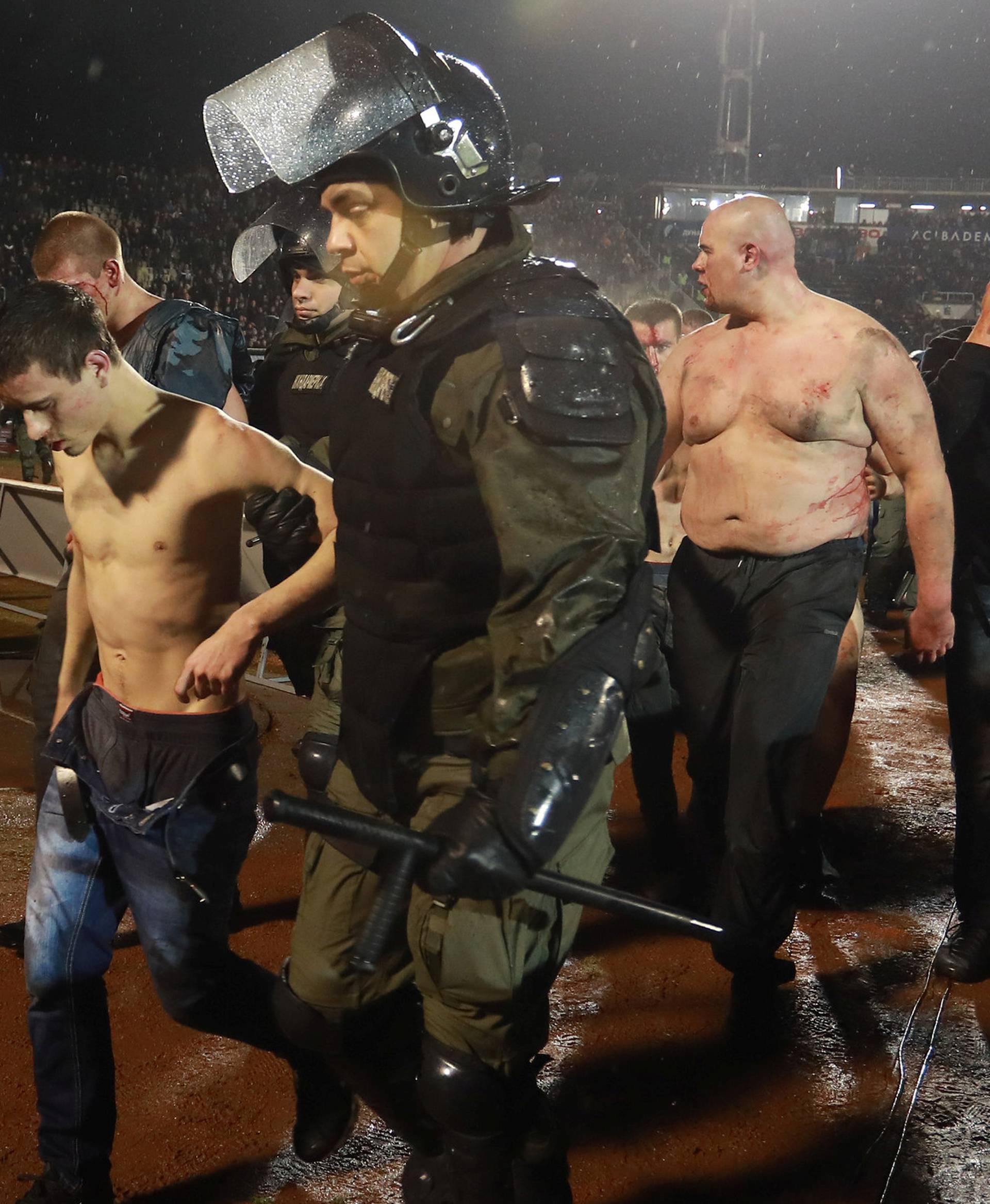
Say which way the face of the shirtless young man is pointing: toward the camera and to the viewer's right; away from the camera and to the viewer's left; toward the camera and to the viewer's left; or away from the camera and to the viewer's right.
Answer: toward the camera and to the viewer's left

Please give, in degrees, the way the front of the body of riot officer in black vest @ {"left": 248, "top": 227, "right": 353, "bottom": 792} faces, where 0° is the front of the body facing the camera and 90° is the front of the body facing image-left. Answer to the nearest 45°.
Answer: approximately 0°

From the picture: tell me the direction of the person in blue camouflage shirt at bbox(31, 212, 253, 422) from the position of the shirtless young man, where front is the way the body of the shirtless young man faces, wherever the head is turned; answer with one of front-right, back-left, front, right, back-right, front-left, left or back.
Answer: back-right

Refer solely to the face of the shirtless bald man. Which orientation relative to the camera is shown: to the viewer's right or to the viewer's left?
to the viewer's left

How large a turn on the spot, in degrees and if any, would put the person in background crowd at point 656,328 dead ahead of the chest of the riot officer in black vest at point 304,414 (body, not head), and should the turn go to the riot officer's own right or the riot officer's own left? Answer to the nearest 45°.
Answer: approximately 135° to the riot officer's own left

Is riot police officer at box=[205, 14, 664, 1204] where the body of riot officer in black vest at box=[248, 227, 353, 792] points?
yes

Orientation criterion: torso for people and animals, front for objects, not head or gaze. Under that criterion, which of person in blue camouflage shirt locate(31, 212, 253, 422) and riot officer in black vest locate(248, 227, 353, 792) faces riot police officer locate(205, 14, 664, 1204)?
riot officer in black vest locate(248, 227, 353, 792)

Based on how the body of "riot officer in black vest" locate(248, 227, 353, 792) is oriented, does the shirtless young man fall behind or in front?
in front
